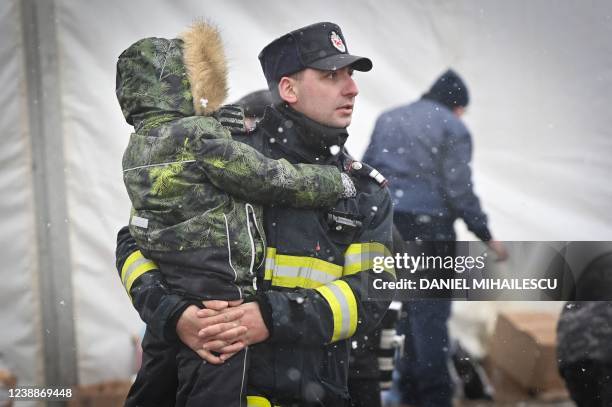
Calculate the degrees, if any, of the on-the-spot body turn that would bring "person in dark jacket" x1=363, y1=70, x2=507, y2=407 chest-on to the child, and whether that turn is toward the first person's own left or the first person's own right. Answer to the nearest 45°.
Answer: approximately 180°

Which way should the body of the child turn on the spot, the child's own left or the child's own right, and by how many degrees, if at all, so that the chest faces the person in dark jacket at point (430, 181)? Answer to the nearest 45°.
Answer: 0° — they already face them

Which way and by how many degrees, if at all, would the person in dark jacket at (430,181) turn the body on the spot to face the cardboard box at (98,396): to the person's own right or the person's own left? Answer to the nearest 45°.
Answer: approximately 135° to the person's own left

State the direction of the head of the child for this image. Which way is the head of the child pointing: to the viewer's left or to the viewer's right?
to the viewer's right

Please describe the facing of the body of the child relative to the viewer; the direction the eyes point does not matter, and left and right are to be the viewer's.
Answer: facing away from the viewer and to the right of the viewer

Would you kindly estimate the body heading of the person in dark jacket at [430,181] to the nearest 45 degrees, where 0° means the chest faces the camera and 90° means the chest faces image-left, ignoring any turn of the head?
approximately 225°

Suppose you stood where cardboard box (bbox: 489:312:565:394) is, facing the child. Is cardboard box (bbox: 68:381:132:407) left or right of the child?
right
